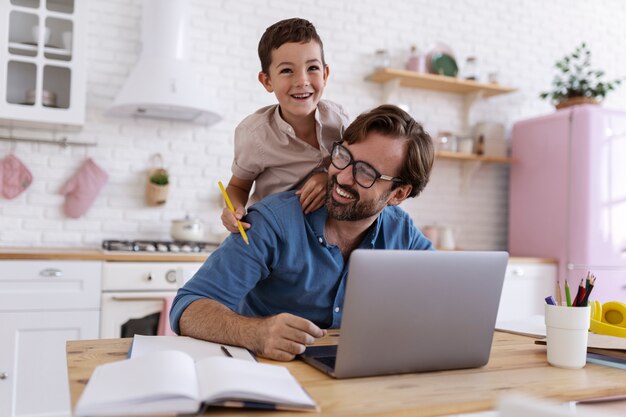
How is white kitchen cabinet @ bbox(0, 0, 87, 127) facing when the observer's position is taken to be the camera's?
facing the viewer

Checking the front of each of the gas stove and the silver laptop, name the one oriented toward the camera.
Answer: the gas stove

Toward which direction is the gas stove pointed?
toward the camera

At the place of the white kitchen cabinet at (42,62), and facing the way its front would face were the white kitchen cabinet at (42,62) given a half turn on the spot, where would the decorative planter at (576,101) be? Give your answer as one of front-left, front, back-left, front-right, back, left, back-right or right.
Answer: right

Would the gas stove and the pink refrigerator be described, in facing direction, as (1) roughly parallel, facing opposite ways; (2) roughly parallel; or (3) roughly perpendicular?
roughly parallel

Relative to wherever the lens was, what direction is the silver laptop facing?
facing away from the viewer and to the left of the viewer

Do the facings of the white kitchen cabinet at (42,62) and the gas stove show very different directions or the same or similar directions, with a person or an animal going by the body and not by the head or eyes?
same or similar directions

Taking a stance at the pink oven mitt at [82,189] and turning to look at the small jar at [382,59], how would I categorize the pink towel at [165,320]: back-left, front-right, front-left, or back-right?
front-right

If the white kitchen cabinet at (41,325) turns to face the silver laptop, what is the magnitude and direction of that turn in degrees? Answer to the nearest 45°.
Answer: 0° — it already faces it

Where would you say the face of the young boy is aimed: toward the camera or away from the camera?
toward the camera

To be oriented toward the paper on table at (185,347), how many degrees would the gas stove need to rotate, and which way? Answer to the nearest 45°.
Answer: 0° — it already faces it

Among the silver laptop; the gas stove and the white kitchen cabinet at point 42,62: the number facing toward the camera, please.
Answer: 2

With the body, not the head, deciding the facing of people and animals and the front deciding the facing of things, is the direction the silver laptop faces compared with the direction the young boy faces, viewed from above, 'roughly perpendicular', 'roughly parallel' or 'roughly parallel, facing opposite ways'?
roughly parallel, facing opposite ways

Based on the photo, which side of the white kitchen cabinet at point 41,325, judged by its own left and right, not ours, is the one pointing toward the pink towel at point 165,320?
left

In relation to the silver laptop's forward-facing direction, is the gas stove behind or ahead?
ahead

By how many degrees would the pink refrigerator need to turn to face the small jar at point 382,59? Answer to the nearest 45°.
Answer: approximately 135° to its right

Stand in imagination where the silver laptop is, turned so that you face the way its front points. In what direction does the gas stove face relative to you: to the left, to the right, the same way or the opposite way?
the opposite way

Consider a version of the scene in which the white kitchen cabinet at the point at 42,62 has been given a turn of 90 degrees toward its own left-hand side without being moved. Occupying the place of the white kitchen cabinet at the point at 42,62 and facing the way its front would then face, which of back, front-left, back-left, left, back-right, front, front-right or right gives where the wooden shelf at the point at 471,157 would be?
front

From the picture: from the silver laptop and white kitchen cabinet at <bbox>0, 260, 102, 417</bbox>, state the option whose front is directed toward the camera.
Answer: the white kitchen cabinet

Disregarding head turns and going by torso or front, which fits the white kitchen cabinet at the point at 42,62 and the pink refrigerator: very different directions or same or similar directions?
same or similar directions
